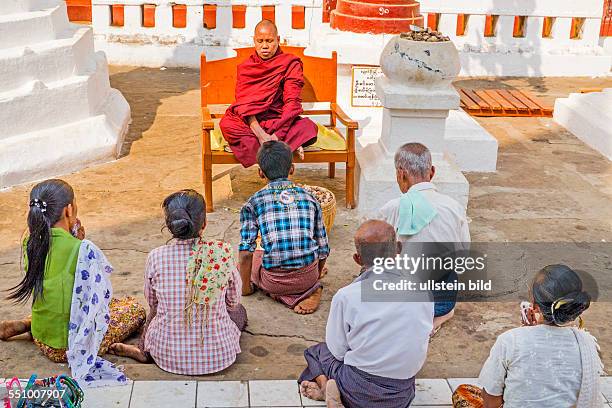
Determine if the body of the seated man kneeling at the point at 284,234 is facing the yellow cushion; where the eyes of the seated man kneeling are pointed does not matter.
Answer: yes

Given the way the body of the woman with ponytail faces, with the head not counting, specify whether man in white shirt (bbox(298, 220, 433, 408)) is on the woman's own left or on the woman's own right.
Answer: on the woman's own right

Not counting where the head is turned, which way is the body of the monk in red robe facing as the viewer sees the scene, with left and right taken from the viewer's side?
facing the viewer

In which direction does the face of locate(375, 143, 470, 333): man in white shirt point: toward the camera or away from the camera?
away from the camera

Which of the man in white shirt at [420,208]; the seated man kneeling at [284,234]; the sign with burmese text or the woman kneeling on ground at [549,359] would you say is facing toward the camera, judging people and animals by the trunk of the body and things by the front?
the sign with burmese text

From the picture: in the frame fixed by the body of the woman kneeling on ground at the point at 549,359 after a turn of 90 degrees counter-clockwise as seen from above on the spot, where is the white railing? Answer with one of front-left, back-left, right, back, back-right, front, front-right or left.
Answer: back-right

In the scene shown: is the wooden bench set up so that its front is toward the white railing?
no

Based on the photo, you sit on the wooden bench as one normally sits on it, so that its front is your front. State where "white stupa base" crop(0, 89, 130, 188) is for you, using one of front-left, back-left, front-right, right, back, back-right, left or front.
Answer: right

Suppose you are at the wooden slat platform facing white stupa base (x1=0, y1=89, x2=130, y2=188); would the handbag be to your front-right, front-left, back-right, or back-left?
front-left

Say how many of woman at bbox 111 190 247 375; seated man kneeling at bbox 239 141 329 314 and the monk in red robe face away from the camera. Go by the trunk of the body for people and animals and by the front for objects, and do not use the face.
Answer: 2

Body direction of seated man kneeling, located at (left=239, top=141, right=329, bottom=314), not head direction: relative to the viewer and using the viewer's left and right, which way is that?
facing away from the viewer

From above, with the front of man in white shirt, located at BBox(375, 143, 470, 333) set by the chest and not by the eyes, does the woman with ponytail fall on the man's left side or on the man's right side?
on the man's left side

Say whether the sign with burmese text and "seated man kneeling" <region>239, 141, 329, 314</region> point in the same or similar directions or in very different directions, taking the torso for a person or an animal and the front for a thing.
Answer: very different directions

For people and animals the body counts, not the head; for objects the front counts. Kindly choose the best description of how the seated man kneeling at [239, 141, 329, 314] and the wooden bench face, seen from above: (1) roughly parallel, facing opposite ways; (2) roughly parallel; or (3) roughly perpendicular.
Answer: roughly parallel, facing opposite ways

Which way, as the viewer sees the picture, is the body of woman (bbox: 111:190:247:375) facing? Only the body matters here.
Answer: away from the camera

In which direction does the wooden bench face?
toward the camera

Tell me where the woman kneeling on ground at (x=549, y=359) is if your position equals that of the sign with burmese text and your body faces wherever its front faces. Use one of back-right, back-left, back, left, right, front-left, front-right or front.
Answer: front

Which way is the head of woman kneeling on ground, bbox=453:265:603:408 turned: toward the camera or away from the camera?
away from the camera

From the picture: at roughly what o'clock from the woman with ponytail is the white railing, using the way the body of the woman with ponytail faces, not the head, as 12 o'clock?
The white railing is roughly at 12 o'clock from the woman with ponytail.

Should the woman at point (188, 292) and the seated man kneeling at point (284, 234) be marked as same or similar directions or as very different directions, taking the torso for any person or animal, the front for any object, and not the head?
same or similar directions

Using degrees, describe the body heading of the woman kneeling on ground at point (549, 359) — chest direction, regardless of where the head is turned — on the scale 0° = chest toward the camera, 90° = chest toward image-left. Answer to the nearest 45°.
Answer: approximately 135°
